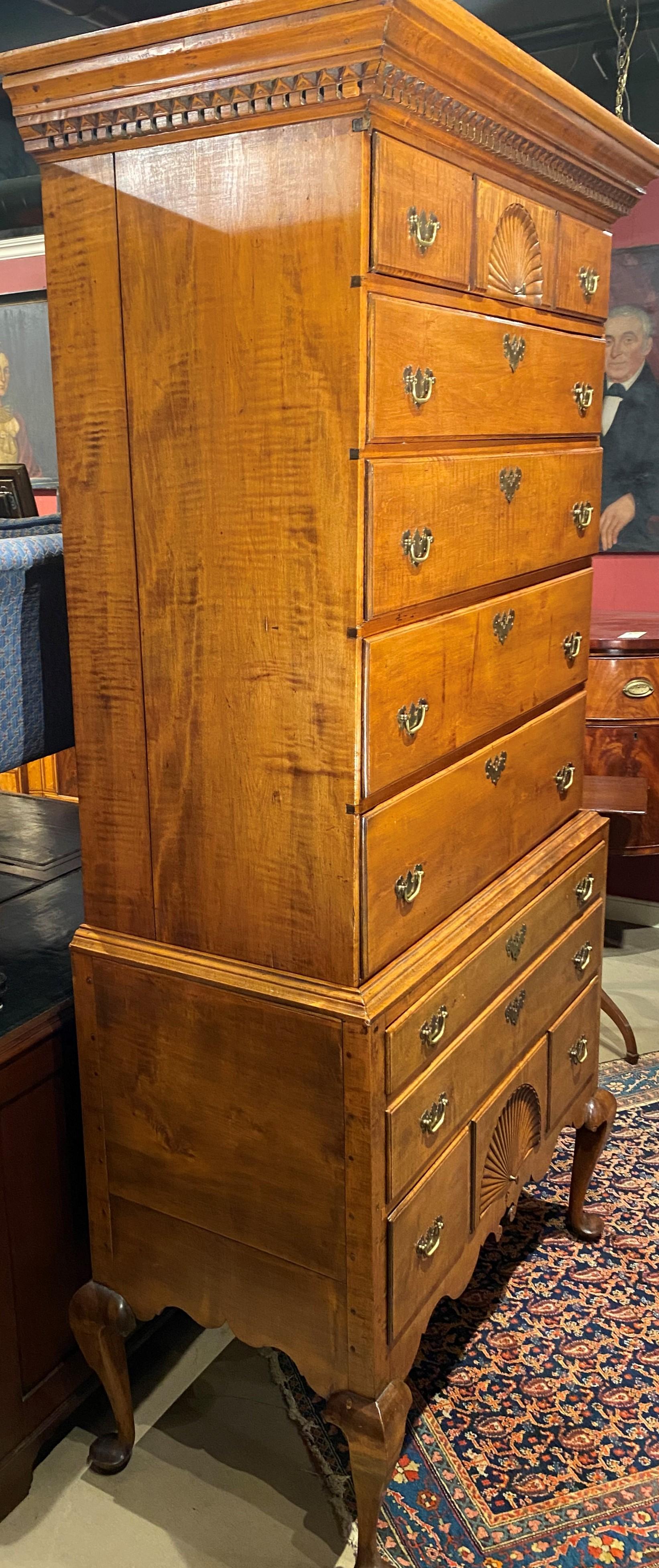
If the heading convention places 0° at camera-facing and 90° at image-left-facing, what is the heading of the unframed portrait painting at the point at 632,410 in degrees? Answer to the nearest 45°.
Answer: approximately 0°

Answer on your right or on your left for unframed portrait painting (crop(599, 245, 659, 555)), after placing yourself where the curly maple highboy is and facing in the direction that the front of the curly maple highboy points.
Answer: on your left

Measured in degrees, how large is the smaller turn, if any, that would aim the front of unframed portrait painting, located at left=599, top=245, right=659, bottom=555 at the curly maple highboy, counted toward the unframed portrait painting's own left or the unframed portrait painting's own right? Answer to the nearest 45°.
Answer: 0° — it already faces it

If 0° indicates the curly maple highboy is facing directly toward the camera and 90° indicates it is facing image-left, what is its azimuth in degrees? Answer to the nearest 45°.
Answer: approximately 315°

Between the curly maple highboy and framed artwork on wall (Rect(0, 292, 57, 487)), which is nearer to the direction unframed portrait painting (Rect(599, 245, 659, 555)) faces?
the curly maple highboy

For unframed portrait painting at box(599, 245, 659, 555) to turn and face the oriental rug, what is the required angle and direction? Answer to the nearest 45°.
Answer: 0° — it already faces it
